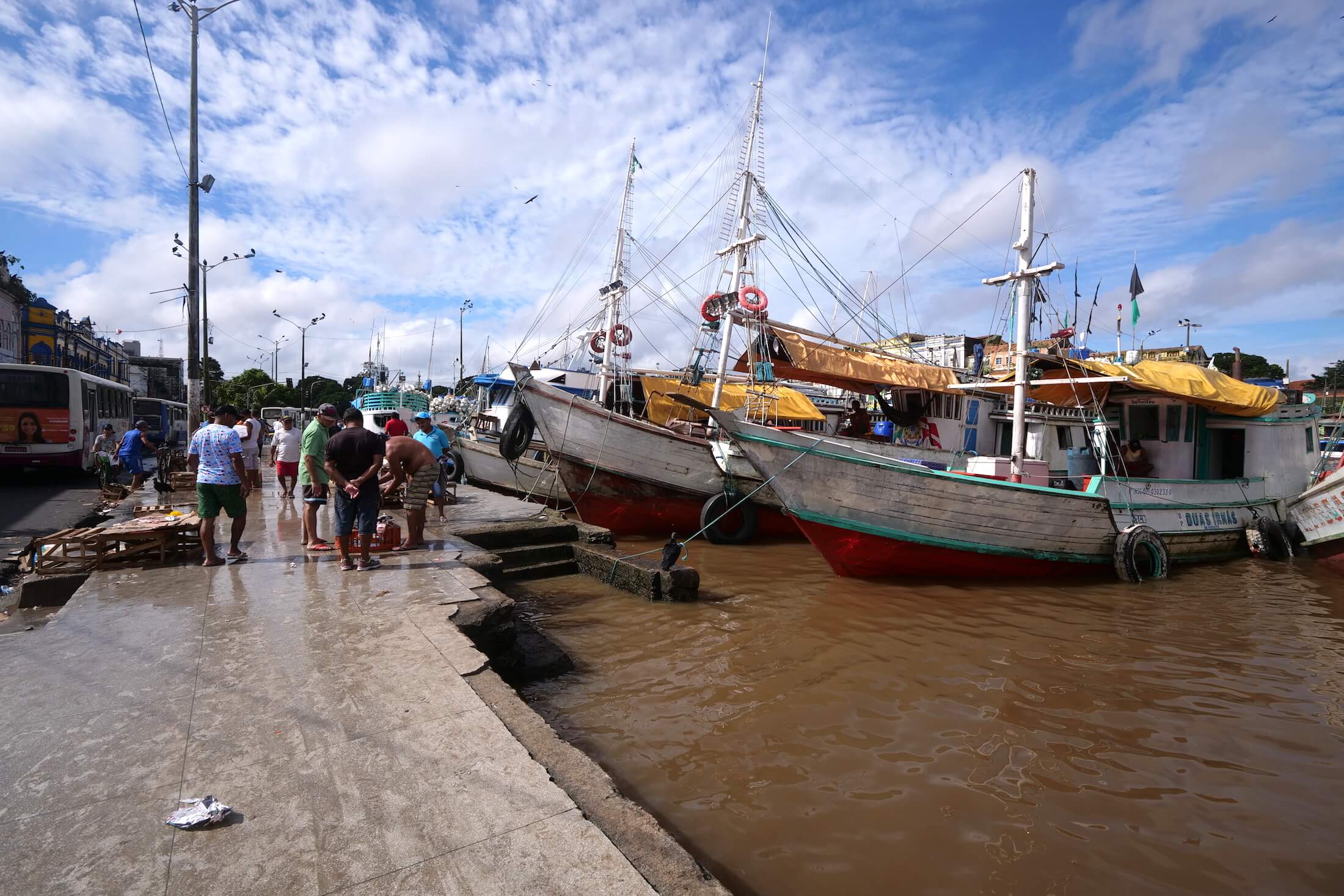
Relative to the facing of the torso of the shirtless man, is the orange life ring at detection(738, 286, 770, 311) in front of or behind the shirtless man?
behind

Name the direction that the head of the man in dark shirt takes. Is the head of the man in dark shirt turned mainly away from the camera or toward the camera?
away from the camera

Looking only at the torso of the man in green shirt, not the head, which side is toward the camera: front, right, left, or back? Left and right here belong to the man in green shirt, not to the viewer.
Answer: right

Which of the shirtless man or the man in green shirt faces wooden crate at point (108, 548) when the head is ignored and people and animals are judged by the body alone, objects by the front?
the shirtless man

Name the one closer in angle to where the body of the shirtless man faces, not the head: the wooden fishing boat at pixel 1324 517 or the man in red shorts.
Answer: the man in red shorts

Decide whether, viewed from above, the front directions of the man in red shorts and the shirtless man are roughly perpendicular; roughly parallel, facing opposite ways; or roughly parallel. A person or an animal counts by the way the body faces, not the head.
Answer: roughly perpendicular

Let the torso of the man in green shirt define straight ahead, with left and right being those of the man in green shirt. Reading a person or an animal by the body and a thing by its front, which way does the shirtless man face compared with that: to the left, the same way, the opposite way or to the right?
the opposite way

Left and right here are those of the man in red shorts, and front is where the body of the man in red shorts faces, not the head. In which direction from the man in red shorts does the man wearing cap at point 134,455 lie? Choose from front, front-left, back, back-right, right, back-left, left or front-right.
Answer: back-right

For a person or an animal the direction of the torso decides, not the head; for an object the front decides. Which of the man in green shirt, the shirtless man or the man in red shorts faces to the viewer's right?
the man in green shirt

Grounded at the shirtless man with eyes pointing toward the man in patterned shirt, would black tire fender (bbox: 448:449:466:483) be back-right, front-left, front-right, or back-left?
back-right

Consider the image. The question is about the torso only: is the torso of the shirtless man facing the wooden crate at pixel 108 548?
yes

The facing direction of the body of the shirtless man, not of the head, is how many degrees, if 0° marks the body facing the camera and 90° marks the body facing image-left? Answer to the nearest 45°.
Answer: approximately 90°

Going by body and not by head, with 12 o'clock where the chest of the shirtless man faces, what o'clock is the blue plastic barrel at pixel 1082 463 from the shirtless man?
The blue plastic barrel is roughly at 6 o'clock from the shirtless man.
